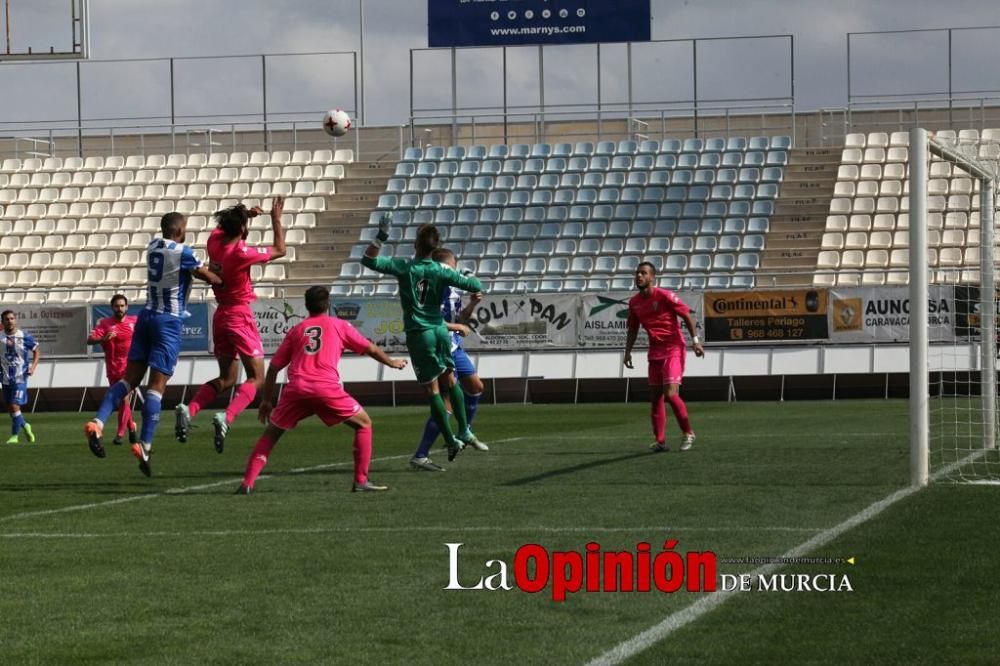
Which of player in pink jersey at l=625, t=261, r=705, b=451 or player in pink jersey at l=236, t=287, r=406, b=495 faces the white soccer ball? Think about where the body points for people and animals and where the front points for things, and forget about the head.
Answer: player in pink jersey at l=236, t=287, r=406, b=495

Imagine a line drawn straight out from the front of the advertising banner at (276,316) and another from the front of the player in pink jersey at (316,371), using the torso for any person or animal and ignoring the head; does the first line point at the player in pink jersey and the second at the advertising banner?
yes

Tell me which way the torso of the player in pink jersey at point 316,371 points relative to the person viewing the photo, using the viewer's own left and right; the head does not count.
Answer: facing away from the viewer

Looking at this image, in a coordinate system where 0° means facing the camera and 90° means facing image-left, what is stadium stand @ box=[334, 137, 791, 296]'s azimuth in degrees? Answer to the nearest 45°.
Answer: approximately 0°

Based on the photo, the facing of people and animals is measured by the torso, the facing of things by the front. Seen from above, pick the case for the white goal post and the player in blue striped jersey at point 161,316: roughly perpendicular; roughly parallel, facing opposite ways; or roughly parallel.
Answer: roughly perpendicular

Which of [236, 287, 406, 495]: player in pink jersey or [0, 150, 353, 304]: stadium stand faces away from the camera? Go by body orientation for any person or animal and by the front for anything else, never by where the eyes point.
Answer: the player in pink jersey

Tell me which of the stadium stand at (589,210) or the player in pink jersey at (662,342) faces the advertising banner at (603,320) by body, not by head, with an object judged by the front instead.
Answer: the stadium stand

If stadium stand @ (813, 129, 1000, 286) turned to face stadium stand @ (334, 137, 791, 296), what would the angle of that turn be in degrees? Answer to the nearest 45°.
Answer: approximately 90° to its right

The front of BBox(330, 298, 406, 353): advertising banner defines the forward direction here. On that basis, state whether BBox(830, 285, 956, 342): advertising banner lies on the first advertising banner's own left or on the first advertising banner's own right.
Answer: on the first advertising banner's own left
